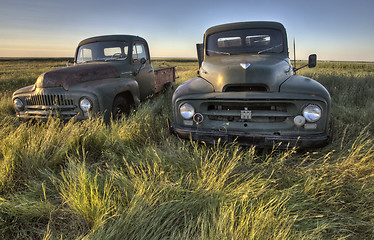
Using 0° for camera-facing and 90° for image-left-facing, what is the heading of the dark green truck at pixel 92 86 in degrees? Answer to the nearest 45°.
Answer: approximately 45°

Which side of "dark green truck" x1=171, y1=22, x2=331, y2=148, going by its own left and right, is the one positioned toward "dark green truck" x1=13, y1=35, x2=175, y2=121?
right

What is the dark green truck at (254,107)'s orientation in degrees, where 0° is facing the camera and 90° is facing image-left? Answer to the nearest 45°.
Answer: approximately 0°

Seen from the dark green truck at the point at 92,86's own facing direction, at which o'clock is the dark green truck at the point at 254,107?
the dark green truck at the point at 254,107 is roughly at 9 o'clock from the dark green truck at the point at 92,86.
